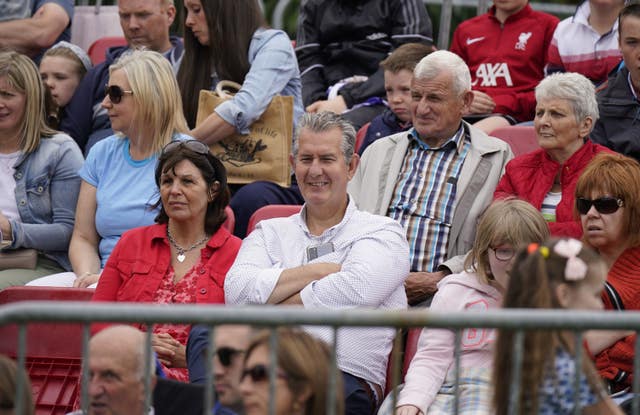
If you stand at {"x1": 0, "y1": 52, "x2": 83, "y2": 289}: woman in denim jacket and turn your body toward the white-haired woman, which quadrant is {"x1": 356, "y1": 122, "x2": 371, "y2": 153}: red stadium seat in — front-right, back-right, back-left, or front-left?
front-left

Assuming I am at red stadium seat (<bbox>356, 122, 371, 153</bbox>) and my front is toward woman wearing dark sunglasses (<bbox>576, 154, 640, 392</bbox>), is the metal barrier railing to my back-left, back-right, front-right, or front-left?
front-right

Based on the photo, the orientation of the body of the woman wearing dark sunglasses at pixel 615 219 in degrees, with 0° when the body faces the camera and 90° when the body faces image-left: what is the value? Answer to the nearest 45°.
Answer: approximately 45°

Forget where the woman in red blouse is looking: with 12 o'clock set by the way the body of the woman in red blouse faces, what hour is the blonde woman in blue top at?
The blonde woman in blue top is roughly at 4 o'clock from the woman in red blouse.

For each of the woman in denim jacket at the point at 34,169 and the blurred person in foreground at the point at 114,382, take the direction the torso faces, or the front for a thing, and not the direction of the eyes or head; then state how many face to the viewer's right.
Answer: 0

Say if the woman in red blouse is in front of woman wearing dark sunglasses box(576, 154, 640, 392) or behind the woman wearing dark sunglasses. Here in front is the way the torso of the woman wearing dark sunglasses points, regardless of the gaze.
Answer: in front

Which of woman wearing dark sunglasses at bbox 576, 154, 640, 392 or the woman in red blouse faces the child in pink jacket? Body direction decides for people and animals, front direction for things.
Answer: the woman wearing dark sunglasses

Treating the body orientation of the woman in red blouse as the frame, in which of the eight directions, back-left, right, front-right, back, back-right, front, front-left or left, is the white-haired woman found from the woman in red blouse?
back-left

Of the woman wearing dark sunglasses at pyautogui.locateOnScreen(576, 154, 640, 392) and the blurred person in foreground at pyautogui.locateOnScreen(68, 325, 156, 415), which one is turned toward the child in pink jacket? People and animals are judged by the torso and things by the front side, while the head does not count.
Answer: the woman wearing dark sunglasses

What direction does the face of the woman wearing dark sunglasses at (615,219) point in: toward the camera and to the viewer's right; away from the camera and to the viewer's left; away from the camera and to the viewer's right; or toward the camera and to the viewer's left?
toward the camera and to the viewer's left

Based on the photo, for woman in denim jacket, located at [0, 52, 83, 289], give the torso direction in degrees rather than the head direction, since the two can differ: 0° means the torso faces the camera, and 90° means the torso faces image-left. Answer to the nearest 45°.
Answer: approximately 45°

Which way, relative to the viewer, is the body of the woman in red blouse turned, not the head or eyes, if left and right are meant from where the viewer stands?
facing the viewer and to the left of the viewer
